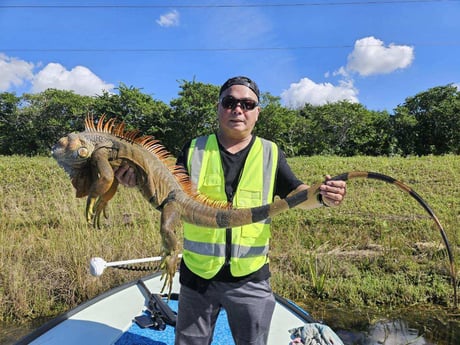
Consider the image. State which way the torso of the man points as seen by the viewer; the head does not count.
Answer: toward the camera

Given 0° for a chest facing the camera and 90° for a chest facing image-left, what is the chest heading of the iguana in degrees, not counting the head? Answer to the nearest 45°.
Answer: approximately 90°

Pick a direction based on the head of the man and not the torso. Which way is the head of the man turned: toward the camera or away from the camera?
toward the camera
